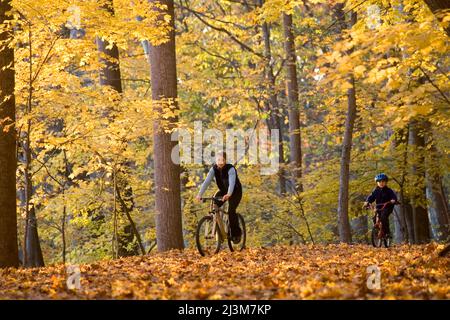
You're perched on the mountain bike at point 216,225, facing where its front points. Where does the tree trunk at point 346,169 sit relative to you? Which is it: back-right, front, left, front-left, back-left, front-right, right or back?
back

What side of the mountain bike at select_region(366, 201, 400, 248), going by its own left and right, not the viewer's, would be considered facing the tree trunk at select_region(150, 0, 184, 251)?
right

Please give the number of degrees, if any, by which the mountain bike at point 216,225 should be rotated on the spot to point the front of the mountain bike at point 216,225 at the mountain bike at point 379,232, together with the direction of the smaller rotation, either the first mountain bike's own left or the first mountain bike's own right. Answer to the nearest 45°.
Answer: approximately 180°

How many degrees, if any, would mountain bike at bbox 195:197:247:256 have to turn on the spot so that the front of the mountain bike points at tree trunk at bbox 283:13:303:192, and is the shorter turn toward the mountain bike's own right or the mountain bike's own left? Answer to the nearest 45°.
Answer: approximately 135° to the mountain bike's own right

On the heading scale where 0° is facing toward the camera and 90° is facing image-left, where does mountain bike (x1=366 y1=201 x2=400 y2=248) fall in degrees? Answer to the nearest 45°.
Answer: approximately 0°

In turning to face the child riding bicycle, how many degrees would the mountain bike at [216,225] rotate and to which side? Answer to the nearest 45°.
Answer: approximately 180°

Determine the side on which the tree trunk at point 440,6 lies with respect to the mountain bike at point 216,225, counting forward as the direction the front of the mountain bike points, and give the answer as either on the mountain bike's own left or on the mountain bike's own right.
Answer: on the mountain bike's own left

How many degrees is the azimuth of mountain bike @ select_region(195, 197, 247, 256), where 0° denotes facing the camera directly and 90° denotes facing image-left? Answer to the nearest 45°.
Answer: approximately 45°

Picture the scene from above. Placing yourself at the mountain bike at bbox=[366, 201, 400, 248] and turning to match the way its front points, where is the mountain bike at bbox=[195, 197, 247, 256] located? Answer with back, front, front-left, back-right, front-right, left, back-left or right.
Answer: front-right
